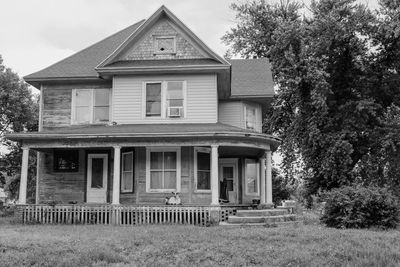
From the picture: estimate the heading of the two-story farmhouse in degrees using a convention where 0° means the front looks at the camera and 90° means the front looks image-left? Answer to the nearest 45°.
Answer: approximately 0°

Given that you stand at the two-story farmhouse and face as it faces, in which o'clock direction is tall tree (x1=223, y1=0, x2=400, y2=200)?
The tall tree is roughly at 8 o'clock from the two-story farmhouse.

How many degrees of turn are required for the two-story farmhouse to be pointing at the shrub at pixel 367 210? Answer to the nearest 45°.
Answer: approximately 45° to its left

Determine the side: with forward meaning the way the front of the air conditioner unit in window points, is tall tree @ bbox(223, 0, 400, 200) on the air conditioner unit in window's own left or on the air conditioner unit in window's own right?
on the air conditioner unit in window's own left

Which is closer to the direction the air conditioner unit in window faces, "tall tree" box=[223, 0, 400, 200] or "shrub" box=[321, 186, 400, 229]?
the shrub

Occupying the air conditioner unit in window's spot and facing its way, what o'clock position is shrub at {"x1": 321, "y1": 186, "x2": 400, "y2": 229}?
The shrub is roughly at 10 o'clock from the air conditioner unit in window.
